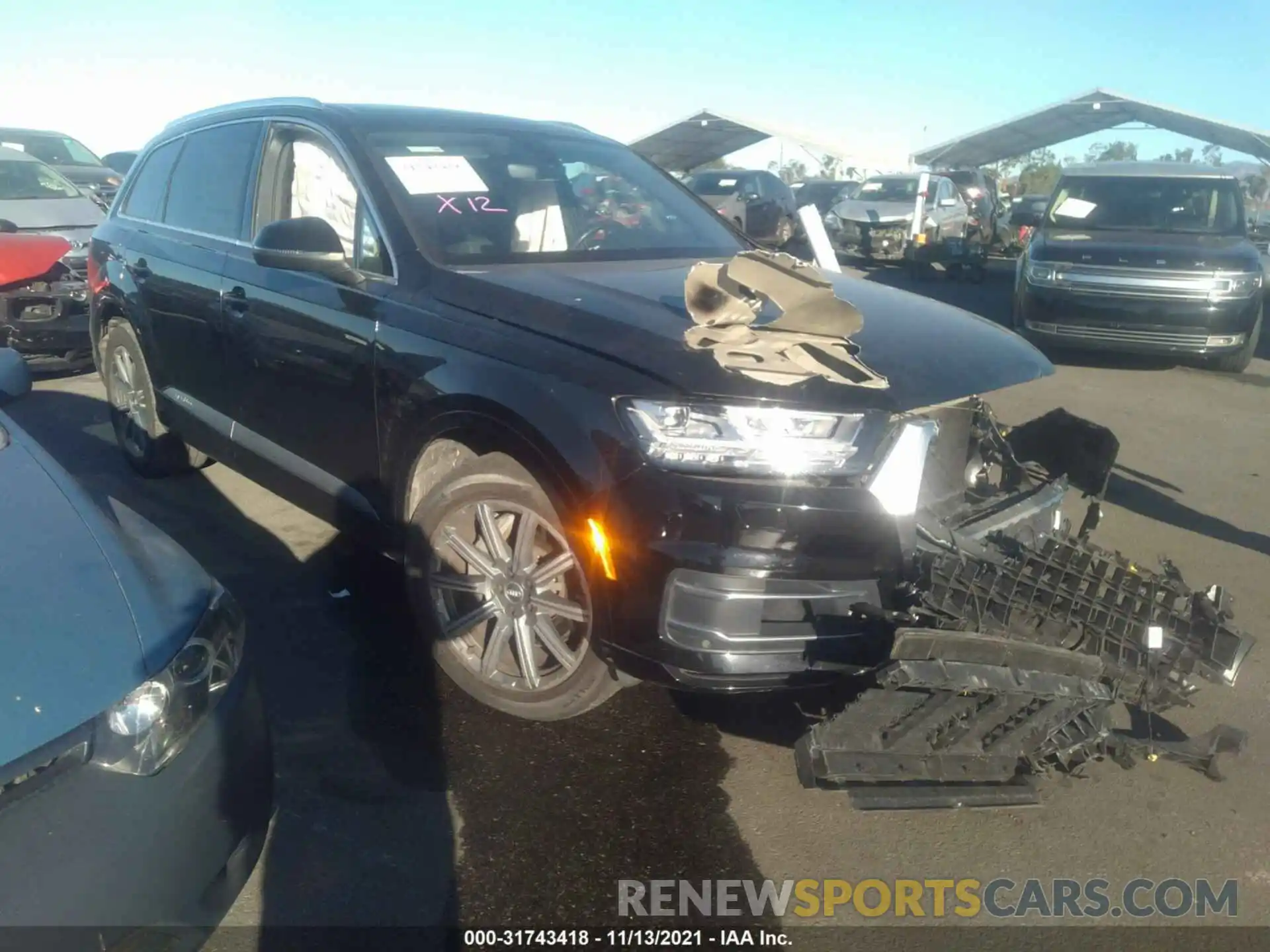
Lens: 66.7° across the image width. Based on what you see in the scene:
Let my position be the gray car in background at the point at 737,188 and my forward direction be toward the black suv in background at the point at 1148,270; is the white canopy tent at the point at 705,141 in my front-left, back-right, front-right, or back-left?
back-left

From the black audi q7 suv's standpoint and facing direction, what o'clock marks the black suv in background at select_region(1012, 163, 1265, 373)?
The black suv in background is roughly at 9 o'clock from the black audi q7 suv.

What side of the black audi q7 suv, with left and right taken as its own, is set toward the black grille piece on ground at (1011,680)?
front

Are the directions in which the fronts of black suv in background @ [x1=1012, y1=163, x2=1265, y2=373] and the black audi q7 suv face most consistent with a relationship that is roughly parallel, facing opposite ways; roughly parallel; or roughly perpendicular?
roughly perpendicular

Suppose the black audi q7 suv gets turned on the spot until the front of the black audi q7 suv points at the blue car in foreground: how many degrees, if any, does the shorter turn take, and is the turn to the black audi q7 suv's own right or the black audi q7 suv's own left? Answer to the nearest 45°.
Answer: approximately 90° to the black audi q7 suv's own right

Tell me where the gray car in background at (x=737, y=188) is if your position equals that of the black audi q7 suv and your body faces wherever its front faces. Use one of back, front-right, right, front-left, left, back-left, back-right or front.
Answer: back-left

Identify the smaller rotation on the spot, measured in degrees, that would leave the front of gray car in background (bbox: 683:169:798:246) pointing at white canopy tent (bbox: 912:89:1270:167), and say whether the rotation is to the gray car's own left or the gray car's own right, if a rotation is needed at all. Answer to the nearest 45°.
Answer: approximately 180°

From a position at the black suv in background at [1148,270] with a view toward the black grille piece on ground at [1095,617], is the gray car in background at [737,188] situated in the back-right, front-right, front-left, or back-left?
back-right
